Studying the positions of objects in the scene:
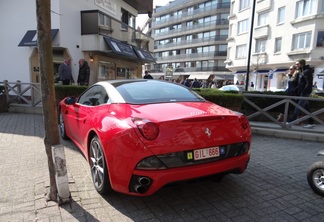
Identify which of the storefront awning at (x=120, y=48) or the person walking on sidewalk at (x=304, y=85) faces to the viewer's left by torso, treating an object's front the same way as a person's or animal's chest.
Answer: the person walking on sidewalk

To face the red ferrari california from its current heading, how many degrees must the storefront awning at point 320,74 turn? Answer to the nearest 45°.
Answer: approximately 45° to its left

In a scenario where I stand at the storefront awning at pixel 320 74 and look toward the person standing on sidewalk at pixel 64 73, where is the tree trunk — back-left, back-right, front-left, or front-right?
front-left

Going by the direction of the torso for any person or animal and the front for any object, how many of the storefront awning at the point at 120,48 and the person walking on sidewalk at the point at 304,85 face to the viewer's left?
1

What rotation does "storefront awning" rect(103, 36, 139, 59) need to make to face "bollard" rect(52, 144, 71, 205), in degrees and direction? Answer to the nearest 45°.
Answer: approximately 45° to its right

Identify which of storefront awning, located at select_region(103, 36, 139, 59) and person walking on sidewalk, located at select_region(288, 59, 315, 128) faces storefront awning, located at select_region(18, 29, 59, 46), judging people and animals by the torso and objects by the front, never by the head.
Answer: the person walking on sidewalk

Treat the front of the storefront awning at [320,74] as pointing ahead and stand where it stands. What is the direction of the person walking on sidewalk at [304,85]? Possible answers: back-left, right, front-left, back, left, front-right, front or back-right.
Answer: front-left

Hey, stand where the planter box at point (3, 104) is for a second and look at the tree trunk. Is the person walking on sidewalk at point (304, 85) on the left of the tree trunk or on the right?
left

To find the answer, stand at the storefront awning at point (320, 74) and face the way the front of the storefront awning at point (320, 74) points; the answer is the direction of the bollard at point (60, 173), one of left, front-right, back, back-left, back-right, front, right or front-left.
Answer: front-left

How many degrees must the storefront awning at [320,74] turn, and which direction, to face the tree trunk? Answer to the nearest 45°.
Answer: approximately 45° to its left

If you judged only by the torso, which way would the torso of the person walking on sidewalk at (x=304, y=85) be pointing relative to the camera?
to the viewer's left

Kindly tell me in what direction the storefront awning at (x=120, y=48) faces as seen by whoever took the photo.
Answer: facing the viewer and to the right of the viewer

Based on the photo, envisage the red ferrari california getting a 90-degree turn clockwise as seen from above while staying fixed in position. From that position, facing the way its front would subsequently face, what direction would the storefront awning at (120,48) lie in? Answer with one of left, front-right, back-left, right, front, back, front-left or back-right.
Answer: front-left

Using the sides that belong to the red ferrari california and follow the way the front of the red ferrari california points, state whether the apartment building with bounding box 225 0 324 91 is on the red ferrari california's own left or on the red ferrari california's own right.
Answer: on the red ferrari california's own right

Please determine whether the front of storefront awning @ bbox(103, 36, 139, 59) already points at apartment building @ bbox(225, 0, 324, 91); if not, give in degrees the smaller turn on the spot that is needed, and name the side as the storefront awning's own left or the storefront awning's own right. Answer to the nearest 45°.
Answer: approximately 90° to the storefront awning's own left
